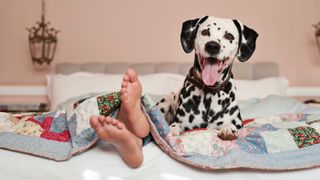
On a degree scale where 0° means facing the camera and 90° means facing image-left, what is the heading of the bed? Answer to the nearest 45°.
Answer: approximately 0°

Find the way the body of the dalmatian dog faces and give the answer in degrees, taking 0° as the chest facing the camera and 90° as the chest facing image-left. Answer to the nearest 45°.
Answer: approximately 0°

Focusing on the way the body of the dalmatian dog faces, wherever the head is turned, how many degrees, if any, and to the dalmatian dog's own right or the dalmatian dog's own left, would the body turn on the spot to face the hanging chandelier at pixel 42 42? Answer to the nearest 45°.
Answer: approximately 135° to the dalmatian dog's own right

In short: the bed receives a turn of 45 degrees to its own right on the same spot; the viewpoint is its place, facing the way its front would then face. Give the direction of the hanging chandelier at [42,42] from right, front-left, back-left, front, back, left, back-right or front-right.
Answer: right
